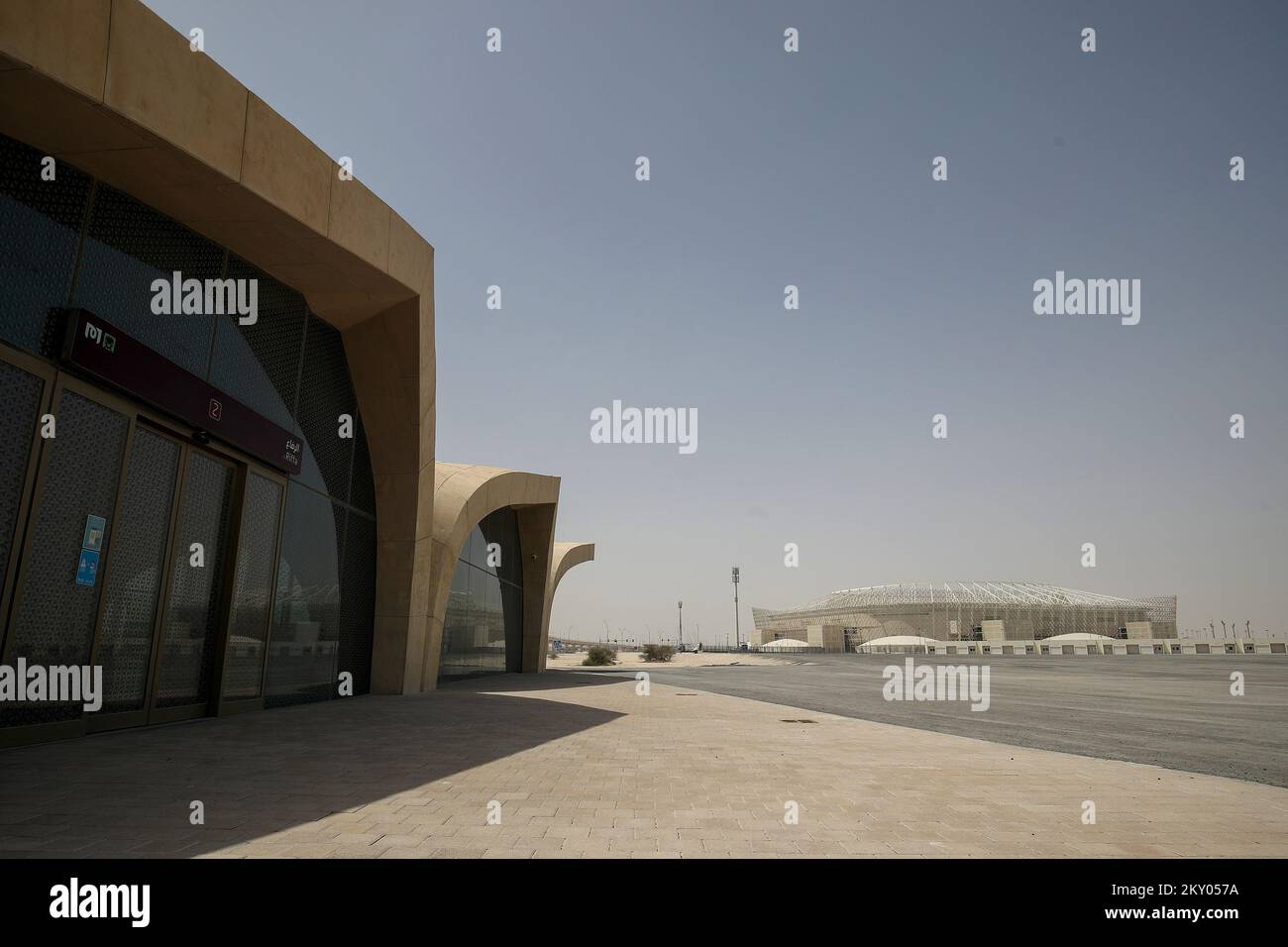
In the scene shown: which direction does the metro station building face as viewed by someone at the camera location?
facing the viewer and to the right of the viewer
